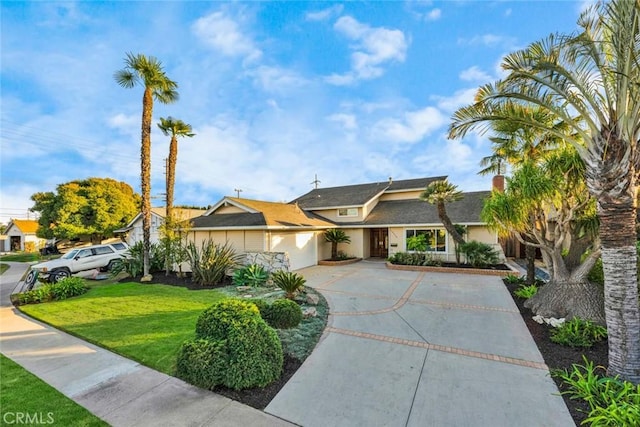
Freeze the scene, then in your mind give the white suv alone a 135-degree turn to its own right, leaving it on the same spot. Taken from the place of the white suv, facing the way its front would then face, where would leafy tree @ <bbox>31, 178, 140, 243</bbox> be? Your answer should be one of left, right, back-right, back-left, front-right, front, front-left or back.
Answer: front

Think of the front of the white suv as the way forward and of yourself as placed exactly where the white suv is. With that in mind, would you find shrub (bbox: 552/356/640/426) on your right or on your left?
on your left

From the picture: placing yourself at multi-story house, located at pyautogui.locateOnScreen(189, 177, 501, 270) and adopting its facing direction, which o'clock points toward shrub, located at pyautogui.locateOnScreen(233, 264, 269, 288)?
The shrub is roughly at 1 o'clock from the multi-story house.

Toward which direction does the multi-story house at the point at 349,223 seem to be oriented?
toward the camera

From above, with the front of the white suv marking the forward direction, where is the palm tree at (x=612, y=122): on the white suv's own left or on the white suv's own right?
on the white suv's own left

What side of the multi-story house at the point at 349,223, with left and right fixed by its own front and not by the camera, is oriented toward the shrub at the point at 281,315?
front

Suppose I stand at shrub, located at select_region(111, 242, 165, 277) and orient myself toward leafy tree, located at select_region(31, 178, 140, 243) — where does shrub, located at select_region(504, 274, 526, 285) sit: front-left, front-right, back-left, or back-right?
back-right

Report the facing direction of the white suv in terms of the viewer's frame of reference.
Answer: facing the viewer and to the left of the viewer

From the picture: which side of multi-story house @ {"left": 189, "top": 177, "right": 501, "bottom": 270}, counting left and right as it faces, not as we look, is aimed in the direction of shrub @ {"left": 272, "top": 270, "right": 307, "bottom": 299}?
front

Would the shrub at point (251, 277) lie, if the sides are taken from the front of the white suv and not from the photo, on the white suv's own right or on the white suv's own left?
on the white suv's own left

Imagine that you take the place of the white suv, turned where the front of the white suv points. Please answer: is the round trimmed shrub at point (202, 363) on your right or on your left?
on your left

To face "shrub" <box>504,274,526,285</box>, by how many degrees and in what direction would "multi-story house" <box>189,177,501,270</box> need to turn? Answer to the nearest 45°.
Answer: approximately 45° to its left
